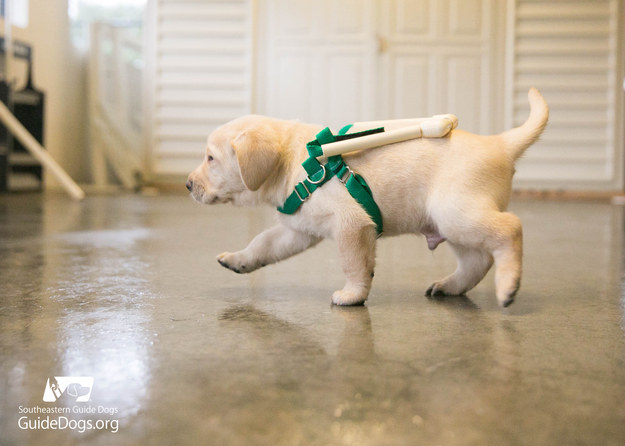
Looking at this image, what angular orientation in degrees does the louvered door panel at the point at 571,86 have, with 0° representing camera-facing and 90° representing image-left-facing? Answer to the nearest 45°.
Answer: approximately 0°

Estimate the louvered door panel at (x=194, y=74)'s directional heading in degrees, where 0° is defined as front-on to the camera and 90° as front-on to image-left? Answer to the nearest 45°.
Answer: approximately 0°

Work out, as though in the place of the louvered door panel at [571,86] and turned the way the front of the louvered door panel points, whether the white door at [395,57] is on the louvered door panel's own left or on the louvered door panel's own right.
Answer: on the louvered door panel's own right

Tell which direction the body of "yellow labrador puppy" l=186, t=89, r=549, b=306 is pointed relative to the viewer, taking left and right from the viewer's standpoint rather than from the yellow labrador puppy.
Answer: facing to the left of the viewer

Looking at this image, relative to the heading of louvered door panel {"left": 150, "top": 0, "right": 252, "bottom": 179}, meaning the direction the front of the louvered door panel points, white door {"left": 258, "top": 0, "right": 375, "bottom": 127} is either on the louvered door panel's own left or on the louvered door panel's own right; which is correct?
on the louvered door panel's own left

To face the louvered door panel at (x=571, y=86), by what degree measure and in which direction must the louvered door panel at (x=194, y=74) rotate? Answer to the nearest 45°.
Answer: approximately 90° to its left

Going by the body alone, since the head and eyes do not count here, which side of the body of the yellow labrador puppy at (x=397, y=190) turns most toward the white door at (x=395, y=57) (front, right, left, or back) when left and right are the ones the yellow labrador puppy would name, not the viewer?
right

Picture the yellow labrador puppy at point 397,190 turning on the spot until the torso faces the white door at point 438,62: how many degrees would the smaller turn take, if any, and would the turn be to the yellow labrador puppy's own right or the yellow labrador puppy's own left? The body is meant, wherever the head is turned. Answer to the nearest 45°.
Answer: approximately 90° to the yellow labrador puppy's own right

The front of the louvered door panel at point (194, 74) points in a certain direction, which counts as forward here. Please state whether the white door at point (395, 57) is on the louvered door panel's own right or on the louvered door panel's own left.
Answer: on the louvered door panel's own left
